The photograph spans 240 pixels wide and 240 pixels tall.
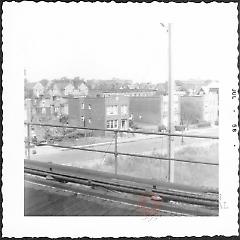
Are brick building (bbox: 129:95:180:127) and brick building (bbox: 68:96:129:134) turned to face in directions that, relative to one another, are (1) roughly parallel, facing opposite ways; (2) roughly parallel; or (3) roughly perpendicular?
roughly parallel

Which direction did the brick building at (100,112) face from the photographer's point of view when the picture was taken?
facing the viewer and to the right of the viewer

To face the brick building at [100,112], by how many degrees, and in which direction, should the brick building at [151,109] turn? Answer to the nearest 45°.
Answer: approximately 135° to its right
